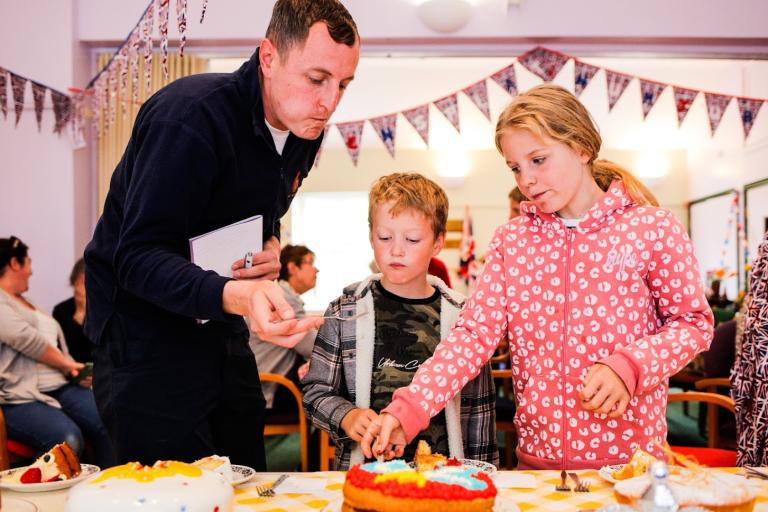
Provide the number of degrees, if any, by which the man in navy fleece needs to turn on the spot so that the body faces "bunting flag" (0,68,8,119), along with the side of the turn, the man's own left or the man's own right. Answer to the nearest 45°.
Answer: approximately 135° to the man's own left

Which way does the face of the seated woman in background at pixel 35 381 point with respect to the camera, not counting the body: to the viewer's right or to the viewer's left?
to the viewer's right

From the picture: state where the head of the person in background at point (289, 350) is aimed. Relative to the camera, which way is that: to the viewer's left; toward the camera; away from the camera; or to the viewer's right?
to the viewer's right

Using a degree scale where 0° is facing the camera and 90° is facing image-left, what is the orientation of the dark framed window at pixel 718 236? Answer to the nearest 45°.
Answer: approximately 45°
